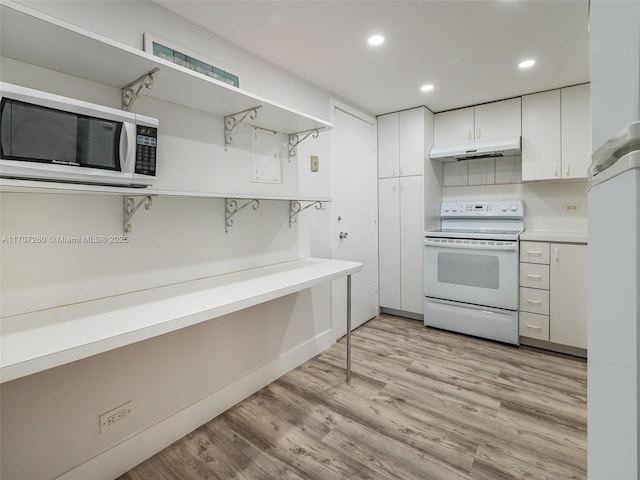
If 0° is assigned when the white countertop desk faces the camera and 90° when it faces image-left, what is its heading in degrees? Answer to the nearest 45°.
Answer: approximately 315°

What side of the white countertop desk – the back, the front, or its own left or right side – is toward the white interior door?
left

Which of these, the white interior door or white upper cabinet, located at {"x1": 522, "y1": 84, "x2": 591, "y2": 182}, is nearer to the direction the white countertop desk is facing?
the white upper cabinet

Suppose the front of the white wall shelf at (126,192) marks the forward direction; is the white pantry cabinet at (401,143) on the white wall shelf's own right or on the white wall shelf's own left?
on the white wall shelf's own left

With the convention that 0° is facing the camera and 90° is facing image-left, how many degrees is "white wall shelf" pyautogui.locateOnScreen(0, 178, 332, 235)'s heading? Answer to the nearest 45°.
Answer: approximately 315°

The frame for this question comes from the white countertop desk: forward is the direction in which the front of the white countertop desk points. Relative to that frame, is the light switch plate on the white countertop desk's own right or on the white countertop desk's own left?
on the white countertop desk's own left

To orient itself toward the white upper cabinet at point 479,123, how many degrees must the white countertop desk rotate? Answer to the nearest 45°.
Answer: approximately 45° to its left
